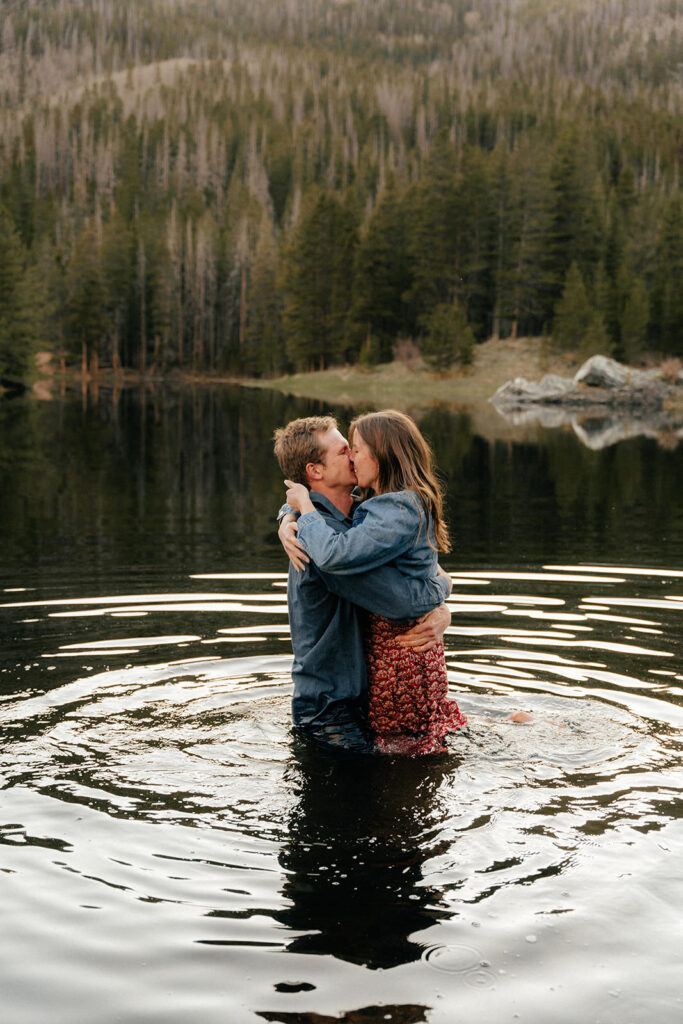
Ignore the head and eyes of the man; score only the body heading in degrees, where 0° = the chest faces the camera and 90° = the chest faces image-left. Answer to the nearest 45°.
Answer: approximately 270°

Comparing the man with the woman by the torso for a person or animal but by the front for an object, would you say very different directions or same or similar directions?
very different directions

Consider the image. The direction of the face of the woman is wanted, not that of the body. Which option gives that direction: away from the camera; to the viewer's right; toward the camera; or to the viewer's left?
to the viewer's left

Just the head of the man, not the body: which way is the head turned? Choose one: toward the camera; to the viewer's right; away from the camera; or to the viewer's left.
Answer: to the viewer's right

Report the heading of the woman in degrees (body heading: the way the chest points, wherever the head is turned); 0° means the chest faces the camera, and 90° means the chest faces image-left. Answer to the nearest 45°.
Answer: approximately 90°
